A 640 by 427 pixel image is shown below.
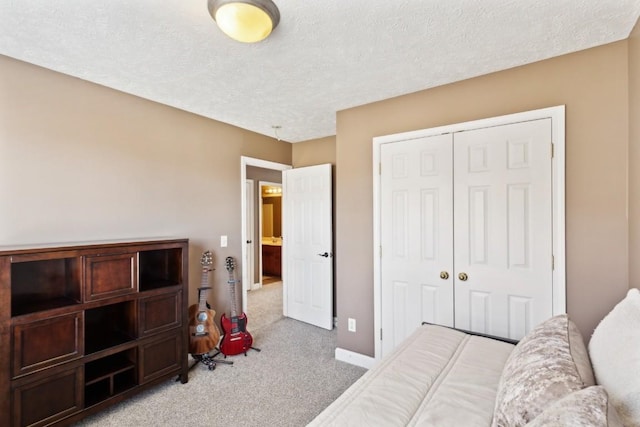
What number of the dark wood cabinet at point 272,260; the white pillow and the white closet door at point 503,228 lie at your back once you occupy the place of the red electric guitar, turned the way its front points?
1

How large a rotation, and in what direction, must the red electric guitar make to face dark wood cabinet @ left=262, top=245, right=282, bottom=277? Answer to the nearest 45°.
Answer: approximately 180°

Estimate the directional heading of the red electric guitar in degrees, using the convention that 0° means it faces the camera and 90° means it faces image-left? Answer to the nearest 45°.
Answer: approximately 0°

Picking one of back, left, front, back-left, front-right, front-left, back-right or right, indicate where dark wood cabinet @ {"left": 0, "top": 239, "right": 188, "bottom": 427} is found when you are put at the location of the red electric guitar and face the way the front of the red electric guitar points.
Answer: front-right

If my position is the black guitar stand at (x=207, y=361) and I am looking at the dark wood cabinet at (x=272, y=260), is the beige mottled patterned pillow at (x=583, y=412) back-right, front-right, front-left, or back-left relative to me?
back-right

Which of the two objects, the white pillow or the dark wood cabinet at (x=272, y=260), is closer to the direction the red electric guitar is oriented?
the white pillow

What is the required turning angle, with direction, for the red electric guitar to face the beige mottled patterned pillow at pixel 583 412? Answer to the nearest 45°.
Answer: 0° — it already faces it

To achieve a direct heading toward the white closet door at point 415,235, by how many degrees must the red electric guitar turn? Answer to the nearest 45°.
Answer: approximately 45° to its left

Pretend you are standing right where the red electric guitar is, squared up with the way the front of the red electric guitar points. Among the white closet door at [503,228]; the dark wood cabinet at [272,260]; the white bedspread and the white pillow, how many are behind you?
1

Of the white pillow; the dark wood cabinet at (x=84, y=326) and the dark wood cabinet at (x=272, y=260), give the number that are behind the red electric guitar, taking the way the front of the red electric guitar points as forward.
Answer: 1

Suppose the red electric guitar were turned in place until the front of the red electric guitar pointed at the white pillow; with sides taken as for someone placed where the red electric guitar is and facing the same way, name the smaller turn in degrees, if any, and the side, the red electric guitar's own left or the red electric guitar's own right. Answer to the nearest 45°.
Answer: approximately 45° to the red electric guitar's own left

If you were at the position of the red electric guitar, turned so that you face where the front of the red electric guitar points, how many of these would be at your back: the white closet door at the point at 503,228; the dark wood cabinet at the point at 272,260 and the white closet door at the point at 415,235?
1

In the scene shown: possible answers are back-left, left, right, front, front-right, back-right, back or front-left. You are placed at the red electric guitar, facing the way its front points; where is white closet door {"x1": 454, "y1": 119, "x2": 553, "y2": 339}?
front-left

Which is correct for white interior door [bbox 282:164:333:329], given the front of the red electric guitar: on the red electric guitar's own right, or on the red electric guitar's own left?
on the red electric guitar's own left
